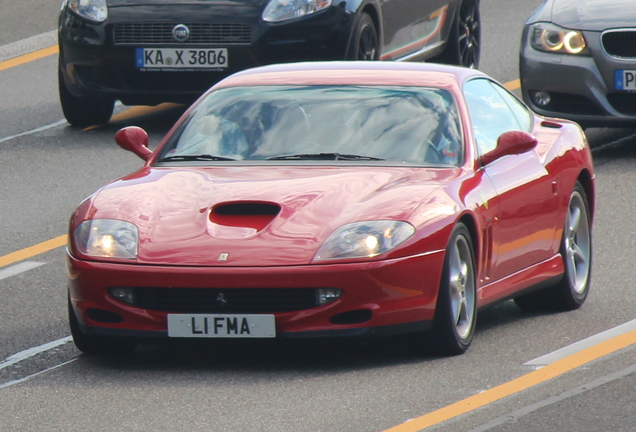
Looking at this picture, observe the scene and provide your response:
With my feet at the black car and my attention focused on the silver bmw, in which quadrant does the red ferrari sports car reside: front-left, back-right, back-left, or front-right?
front-right

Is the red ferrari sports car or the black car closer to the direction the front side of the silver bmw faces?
the red ferrari sports car

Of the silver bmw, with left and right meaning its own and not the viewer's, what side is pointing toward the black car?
right

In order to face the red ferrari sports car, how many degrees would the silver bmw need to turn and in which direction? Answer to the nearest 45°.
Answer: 0° — it already faces it

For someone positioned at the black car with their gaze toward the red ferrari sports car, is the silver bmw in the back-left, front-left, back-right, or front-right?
front-left

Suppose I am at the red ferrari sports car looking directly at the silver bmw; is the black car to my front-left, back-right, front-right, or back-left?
front-left

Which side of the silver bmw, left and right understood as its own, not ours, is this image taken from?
front
